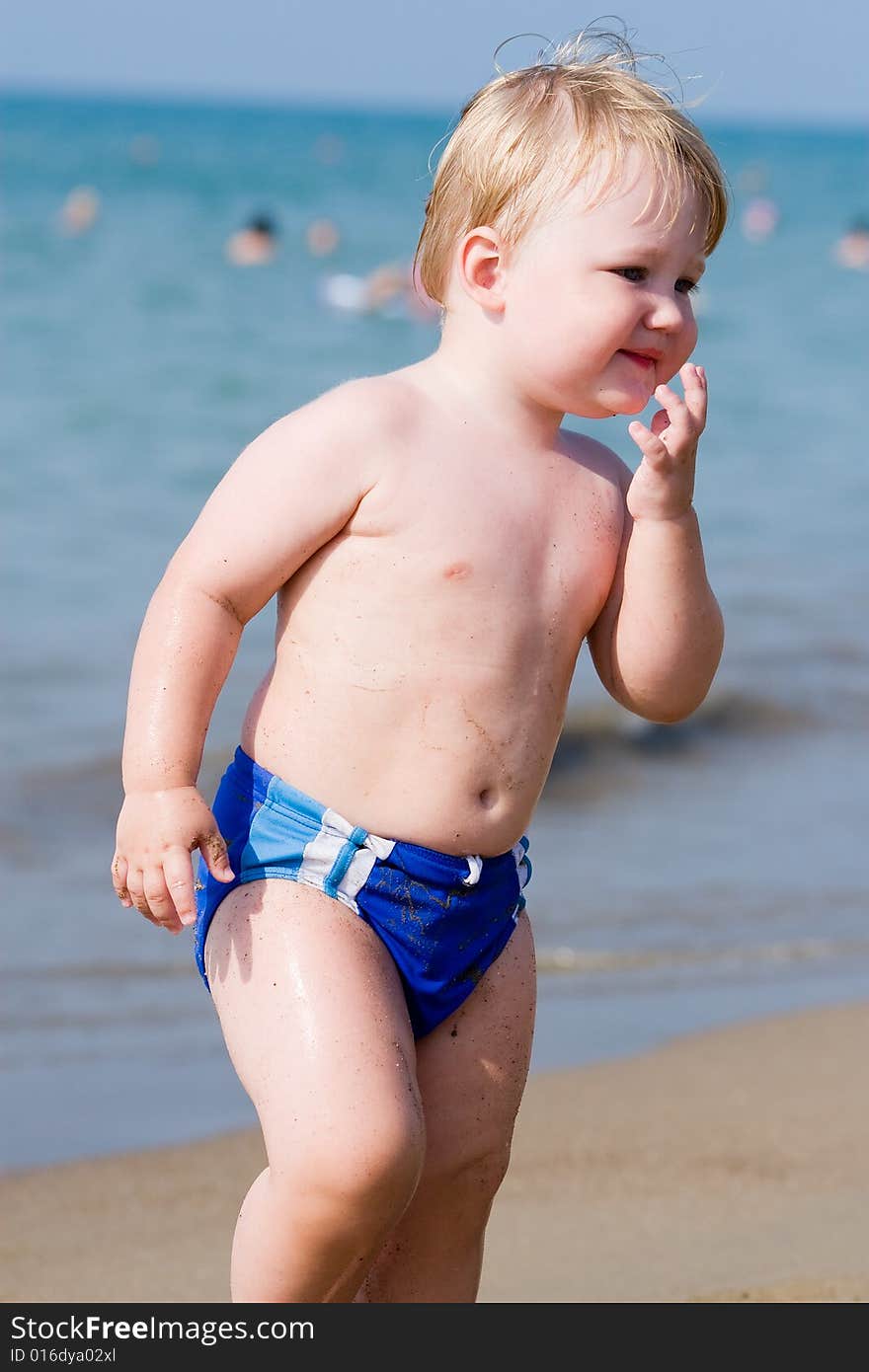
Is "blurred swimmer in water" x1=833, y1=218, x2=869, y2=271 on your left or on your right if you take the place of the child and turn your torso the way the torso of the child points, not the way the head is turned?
on your left

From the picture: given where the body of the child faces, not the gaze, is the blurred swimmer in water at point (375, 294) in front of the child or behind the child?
behind

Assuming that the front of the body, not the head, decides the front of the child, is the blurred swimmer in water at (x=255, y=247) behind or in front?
behind

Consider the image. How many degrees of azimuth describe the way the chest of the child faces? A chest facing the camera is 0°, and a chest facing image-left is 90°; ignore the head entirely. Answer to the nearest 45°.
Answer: approximately 315°

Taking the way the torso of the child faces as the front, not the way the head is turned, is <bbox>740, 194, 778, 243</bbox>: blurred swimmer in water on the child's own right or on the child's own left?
on the child's own left

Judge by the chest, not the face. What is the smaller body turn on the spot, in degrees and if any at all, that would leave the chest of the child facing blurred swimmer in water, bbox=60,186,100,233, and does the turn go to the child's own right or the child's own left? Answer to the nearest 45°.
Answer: approximately 135° to the child's own left
